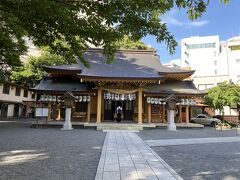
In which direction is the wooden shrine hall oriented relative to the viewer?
toward the camera

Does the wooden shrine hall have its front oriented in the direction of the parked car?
no

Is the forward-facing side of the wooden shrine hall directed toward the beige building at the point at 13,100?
no

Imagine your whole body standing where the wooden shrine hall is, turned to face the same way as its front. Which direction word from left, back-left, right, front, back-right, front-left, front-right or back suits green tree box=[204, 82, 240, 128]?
left
